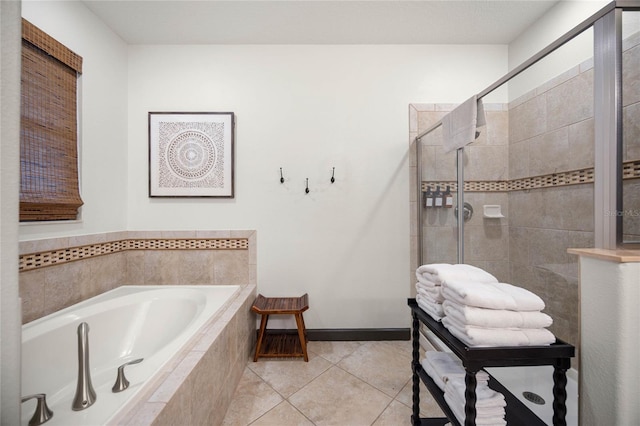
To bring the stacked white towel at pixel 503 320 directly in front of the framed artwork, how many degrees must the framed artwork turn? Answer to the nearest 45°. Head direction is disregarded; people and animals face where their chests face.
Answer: approximately 45° to its left

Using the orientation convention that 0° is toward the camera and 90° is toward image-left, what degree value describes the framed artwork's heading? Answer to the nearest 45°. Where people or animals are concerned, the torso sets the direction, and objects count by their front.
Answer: approximately 0°

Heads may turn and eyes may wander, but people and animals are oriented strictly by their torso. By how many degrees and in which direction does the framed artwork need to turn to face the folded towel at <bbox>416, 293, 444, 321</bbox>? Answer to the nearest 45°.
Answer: approximately 45° to its left

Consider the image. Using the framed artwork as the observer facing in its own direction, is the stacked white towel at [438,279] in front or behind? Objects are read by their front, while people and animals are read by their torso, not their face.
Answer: in front

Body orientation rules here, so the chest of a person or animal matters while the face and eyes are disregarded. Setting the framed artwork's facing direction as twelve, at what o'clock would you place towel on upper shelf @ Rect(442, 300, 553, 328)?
The towel on upper shelf is roughly at 11 o'clock from the framed artwork.

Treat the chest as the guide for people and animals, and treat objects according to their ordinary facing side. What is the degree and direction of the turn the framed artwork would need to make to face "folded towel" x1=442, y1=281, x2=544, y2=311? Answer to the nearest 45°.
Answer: approximately 45° to its left

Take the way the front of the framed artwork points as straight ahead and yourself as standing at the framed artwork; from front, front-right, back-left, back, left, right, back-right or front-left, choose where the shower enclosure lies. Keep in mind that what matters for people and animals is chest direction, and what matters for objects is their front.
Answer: front-left

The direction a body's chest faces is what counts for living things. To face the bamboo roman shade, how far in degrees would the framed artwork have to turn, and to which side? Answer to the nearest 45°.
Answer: approximately 45° to its right

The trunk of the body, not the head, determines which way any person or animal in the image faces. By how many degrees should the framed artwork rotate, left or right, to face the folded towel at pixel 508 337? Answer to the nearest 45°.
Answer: approximately 45° to its left
